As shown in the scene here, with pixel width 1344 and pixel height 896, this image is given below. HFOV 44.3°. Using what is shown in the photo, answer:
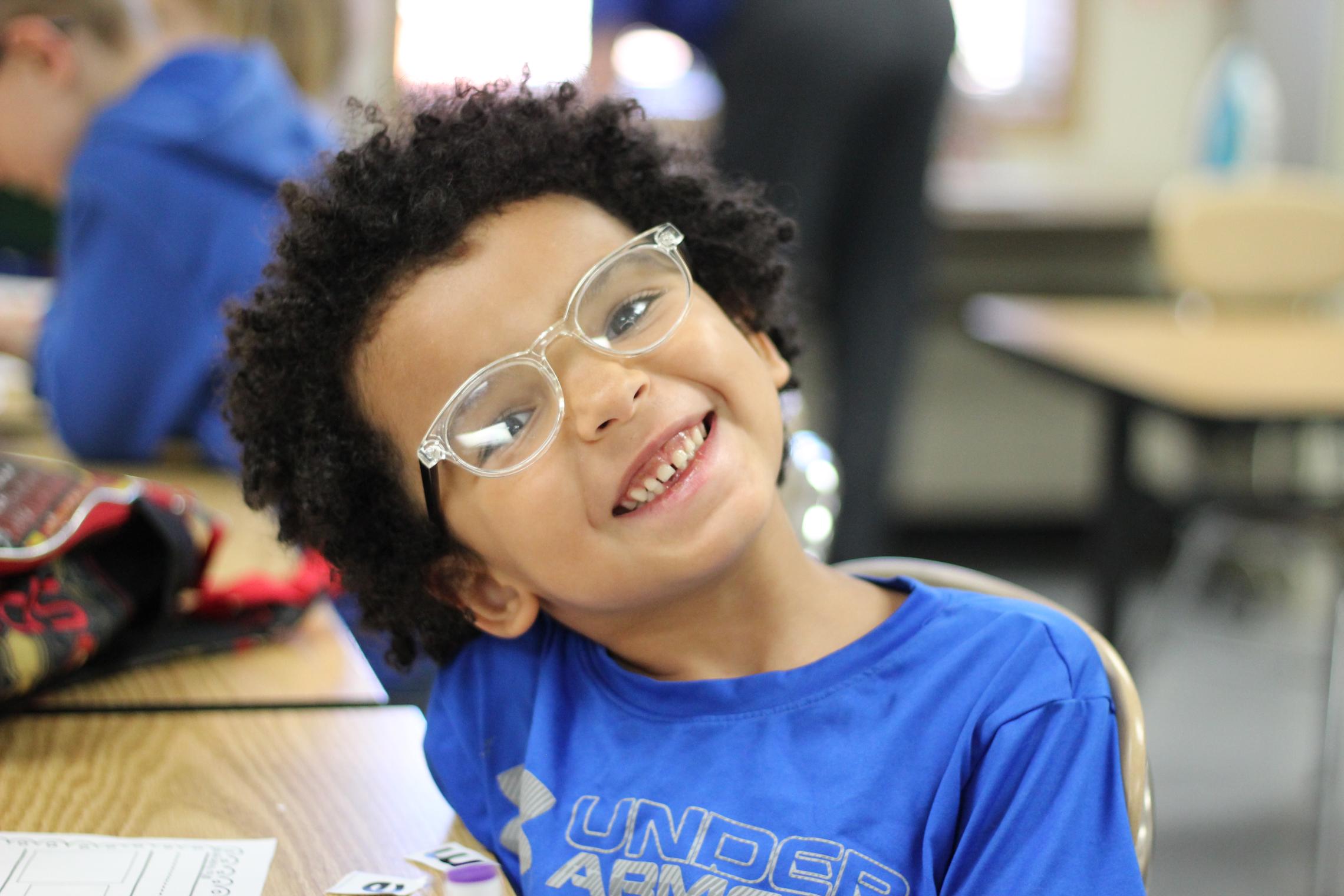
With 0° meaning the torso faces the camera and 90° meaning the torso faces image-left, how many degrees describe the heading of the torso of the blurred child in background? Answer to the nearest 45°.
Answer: approximately 90°

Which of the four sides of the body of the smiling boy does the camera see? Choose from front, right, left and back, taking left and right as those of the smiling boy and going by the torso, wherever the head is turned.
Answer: front

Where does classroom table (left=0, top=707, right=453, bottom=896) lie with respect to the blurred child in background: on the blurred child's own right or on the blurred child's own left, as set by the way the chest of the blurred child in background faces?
on the blurred child's own left

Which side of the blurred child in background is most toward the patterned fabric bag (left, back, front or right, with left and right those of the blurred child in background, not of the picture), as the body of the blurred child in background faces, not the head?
left

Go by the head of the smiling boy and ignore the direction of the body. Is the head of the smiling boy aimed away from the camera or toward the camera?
toward the camera

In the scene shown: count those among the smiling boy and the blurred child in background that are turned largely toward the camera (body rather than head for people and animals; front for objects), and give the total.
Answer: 1

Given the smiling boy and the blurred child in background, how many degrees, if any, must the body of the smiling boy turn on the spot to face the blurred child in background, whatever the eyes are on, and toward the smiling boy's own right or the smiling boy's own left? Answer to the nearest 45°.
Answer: approximately 135° to the smiling boy's own right

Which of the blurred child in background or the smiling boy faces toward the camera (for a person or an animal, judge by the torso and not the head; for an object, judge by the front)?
the smiling boy

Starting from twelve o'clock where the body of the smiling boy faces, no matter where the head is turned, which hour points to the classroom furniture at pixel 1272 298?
The classroom furniture is roughly at 7 o'clock from the smiling boy.

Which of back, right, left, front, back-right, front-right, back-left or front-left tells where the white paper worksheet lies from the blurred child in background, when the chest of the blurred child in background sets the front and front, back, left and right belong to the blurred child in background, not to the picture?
left
